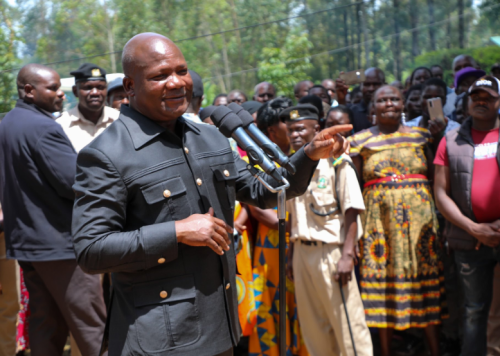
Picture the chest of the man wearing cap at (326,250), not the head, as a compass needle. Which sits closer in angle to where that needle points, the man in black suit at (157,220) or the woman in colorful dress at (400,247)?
the man in black suit

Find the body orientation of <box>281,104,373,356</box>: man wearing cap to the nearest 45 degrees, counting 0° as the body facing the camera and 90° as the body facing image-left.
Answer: approximately 45°

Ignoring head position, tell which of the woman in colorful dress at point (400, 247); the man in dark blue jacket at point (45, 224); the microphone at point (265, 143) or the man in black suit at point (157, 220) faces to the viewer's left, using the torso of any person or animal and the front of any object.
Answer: the microphone

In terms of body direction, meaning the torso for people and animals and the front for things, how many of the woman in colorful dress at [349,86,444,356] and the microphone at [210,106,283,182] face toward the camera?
1

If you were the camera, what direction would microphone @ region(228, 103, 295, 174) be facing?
facing to the left of the viewer

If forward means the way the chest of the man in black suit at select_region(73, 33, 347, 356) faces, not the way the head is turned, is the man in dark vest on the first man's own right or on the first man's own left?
on the first man's own left

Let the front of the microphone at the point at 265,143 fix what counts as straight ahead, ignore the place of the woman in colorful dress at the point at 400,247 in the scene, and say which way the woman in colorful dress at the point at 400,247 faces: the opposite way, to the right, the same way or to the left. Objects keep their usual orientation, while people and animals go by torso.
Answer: to the left

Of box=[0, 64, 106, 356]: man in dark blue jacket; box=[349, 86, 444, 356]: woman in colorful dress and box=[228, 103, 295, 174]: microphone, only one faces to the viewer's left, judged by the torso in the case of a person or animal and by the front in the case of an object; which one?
the microphone
